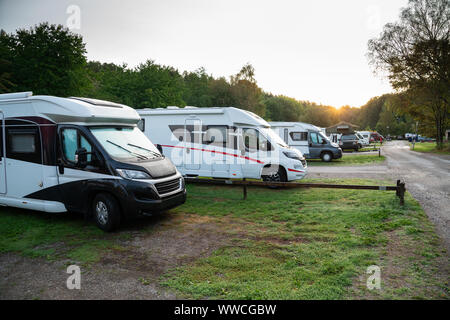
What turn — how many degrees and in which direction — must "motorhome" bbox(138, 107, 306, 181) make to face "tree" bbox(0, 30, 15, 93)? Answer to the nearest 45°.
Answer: approximately 135° to its left

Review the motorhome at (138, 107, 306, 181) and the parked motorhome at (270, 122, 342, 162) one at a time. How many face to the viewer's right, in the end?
2

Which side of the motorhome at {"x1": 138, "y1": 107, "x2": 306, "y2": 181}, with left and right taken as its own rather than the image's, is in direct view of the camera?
right

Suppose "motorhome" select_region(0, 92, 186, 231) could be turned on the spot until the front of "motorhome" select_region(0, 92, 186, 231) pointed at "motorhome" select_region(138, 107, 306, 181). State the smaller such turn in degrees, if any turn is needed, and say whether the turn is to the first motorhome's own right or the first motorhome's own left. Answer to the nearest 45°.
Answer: approximately 90° to the first motorhome's own left

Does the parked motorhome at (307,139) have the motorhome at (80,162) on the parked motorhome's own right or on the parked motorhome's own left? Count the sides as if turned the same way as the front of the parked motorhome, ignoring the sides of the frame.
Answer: on the parked motorhome's own right

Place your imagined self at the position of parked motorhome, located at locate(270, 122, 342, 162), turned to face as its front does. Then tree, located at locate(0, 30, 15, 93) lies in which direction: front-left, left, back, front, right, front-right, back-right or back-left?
back

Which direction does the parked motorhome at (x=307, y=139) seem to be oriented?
to the viewer's right

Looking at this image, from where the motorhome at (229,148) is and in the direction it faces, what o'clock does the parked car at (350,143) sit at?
The parked car is roughly at 10 o'clock from the motorhome.

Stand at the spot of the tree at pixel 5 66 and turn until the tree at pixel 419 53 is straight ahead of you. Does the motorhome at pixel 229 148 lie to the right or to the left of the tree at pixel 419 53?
right
